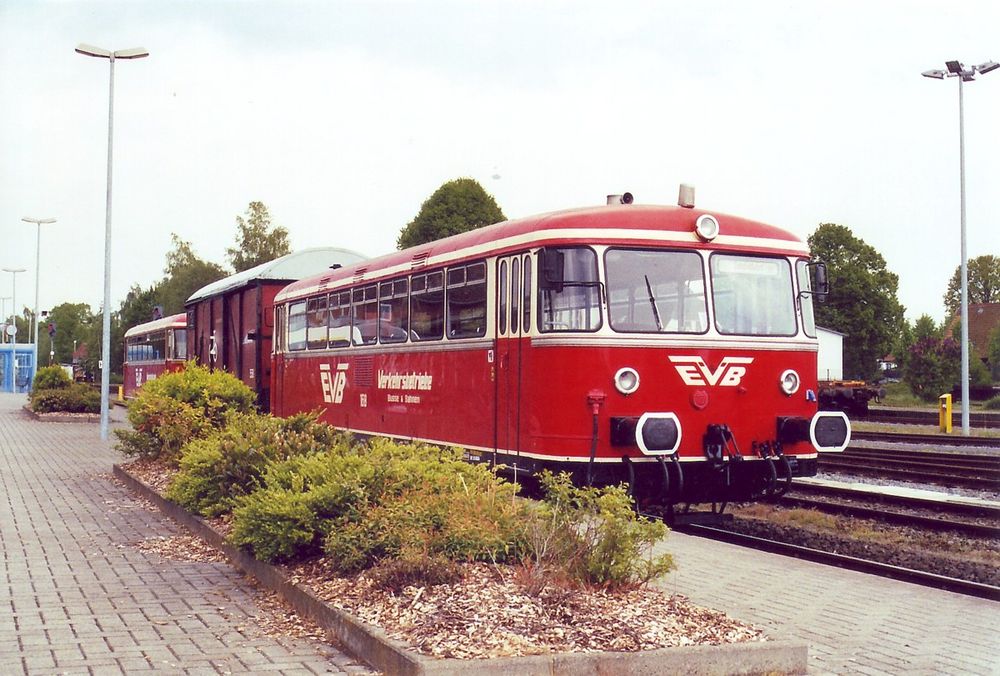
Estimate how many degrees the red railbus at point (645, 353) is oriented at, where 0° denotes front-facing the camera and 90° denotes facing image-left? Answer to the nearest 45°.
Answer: approximately 315°

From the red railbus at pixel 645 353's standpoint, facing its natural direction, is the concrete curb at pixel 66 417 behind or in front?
behind

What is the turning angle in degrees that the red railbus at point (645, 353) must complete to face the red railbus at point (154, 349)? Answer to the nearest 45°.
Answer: approximately 180°

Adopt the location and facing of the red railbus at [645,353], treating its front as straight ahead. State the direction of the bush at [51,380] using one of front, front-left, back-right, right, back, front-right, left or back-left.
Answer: back

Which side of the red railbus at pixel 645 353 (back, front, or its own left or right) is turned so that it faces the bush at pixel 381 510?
right

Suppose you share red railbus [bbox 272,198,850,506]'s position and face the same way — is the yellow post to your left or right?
on your left
